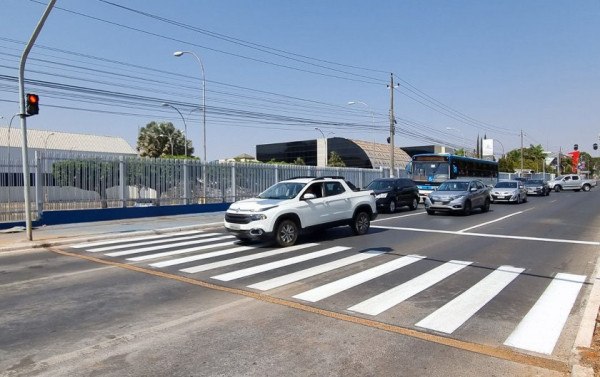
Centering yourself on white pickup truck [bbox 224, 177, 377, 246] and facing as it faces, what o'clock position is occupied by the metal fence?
The metal fence is roughly at 3 o'clock from the white pickup truck.

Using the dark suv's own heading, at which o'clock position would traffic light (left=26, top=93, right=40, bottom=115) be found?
The traffic light is roughly at 12 o'clock from the dark suv.

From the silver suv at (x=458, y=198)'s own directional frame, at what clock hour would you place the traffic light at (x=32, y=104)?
The traffic light is roughly at 12 o'clock from the silver suv.

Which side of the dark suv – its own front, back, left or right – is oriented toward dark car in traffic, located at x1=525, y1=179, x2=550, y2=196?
back

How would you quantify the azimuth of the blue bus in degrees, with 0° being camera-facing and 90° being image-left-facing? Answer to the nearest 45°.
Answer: approximately 45°

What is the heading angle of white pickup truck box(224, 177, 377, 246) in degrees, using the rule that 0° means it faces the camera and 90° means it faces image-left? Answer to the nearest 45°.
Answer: approximately 45°

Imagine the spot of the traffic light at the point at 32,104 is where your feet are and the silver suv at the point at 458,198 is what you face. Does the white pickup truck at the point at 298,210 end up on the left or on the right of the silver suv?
right
